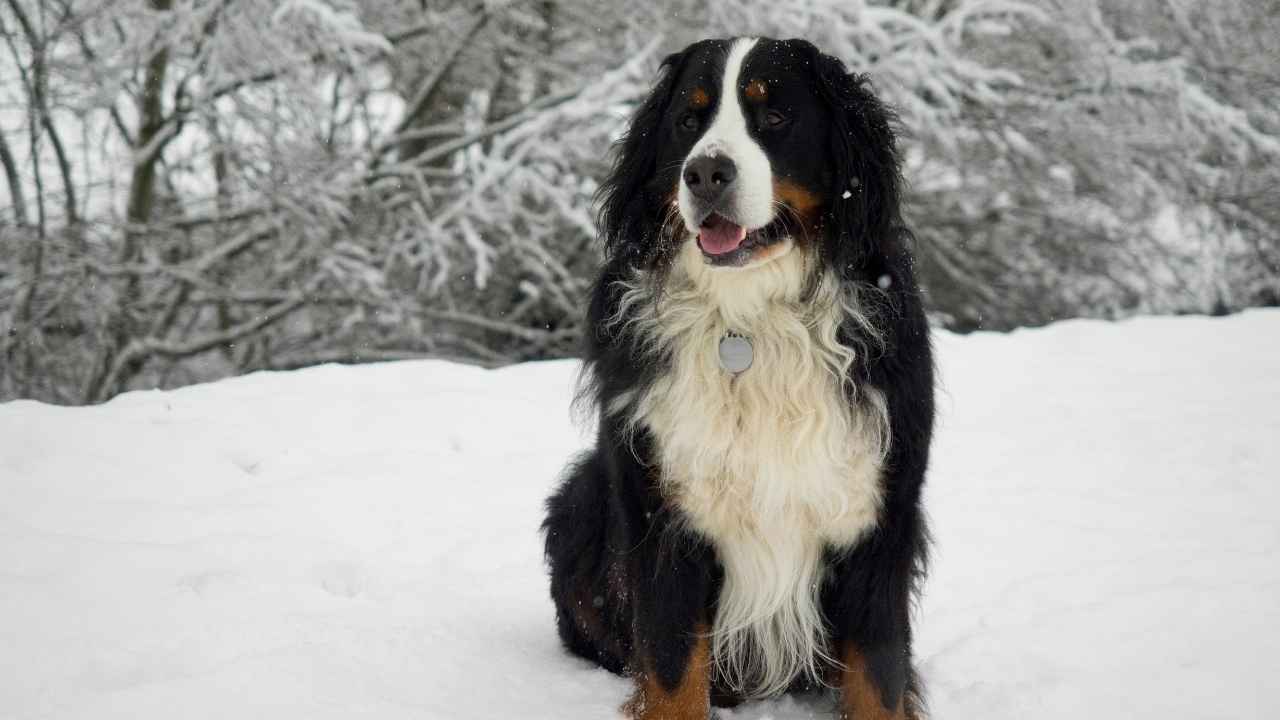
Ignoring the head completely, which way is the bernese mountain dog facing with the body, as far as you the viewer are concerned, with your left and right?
facing the viewer
